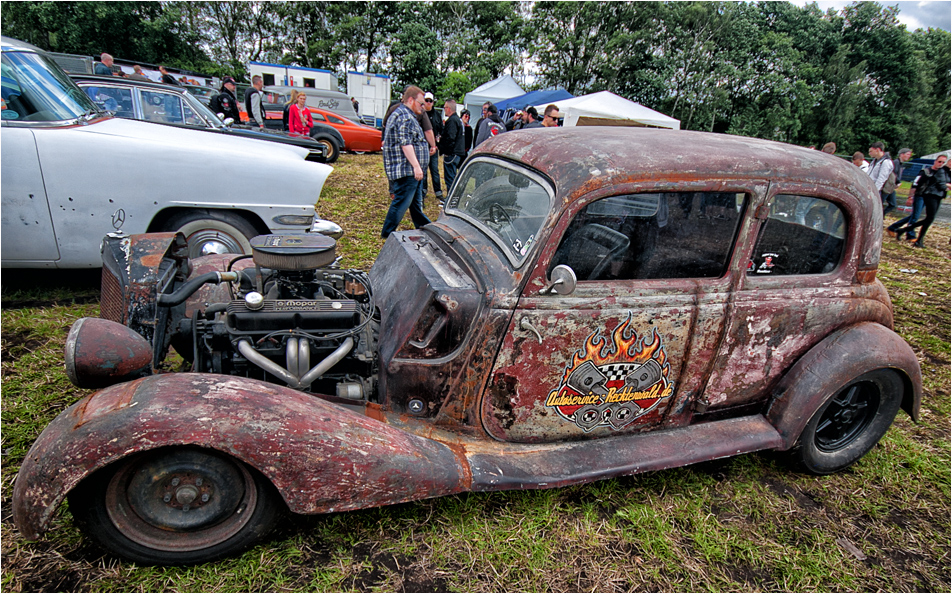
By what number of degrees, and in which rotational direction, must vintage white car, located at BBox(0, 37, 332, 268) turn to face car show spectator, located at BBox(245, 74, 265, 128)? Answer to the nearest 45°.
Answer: approximately 90° to its left

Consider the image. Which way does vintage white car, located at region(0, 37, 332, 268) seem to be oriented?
to the viewer's right

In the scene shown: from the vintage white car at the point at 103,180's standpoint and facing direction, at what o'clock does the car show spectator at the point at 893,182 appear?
The car show spectator is roughly at 12 o'clock from the vintage white car.

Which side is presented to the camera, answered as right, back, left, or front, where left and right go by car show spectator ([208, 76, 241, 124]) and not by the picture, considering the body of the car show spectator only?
right

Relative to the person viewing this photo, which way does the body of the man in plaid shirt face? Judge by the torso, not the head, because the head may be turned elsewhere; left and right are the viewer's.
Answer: facing to the right of the viewer

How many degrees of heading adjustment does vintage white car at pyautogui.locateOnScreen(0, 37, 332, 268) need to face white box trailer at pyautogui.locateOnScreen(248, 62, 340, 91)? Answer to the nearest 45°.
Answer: approximately 90° to its left

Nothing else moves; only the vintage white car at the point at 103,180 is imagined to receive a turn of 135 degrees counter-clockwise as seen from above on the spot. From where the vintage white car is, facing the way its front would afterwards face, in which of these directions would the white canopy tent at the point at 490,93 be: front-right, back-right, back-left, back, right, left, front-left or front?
right
